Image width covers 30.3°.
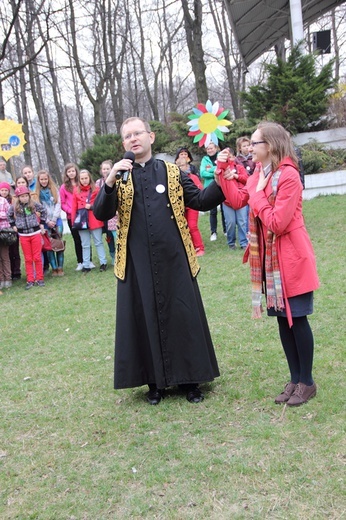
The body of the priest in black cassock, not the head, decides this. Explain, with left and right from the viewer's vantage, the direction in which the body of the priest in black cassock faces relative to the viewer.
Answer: facing the viewer

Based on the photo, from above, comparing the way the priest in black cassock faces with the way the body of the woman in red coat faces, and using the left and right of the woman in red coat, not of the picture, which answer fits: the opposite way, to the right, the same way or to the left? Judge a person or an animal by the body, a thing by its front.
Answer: to the left

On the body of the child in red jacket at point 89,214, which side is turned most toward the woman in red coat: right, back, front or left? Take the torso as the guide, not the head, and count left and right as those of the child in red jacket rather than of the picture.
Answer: front

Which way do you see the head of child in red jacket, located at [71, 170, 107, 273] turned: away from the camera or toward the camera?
toward the camera

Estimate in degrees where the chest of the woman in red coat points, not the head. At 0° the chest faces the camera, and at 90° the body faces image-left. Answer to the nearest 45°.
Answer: approximately 90°

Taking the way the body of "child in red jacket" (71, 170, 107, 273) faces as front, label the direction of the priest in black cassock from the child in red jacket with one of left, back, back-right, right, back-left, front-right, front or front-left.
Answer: front

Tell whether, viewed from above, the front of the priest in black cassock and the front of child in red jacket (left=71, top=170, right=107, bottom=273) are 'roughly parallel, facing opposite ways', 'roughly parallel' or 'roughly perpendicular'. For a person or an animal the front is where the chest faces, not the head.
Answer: roughly parallel

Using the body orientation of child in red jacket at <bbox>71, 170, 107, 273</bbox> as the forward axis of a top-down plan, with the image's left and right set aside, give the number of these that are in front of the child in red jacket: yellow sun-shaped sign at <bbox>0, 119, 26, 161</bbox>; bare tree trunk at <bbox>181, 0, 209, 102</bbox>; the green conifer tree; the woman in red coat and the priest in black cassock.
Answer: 2

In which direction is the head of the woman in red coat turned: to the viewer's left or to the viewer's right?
to the viewer's left

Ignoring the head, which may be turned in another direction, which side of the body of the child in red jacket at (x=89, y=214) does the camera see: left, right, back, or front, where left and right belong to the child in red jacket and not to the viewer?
front

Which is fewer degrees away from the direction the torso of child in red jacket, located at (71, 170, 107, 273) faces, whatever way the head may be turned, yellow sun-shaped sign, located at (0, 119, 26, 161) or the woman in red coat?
the woman in red coat

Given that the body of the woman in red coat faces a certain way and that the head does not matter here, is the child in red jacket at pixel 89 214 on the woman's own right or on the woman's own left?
on the woman's own right

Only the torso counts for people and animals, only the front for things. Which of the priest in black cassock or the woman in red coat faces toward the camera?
the priest in black cassock
